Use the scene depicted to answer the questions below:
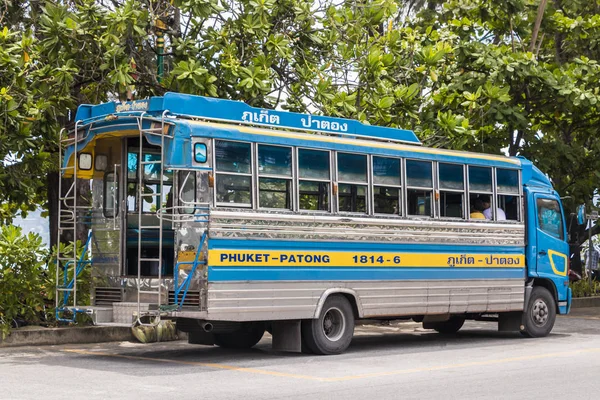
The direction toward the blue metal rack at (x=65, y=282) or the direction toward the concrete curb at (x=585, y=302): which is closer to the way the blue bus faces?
the concrete curb

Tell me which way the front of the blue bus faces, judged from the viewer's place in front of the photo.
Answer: facing away from the viewer and to the right of the viewer

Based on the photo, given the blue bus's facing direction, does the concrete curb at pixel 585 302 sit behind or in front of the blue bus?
in front
